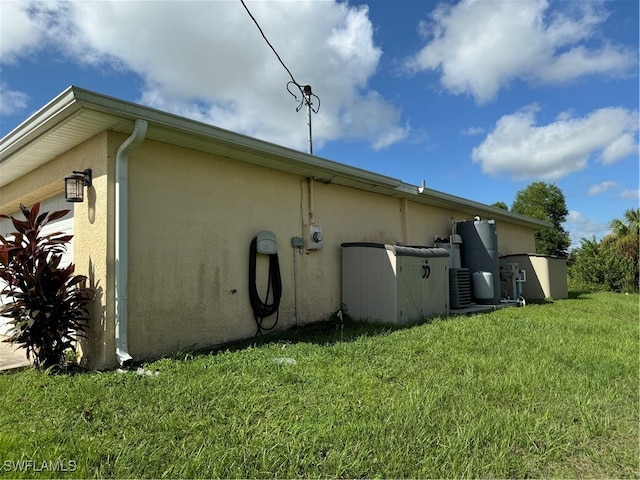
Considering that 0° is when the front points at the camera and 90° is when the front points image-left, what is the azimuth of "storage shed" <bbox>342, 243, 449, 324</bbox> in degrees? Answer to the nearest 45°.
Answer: approximately 315°

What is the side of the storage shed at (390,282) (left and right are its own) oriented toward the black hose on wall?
right

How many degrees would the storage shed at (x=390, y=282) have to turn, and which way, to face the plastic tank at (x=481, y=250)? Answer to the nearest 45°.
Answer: approximately 90° to its left

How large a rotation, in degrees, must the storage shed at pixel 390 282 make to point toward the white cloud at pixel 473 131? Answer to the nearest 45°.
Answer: approximately 135° to its left

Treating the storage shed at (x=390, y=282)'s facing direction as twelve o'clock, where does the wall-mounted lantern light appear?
The wall-mounted lantern light is roughly at 3 o'clock from the storage shed.

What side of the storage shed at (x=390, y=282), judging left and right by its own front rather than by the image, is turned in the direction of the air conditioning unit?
left

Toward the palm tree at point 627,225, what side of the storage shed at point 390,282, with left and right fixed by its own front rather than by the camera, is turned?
left
